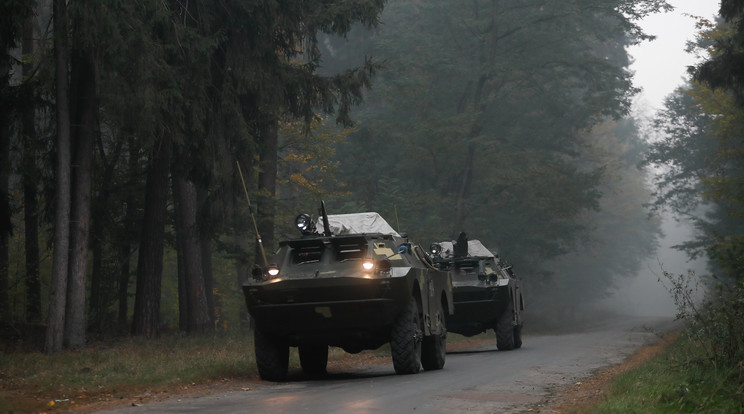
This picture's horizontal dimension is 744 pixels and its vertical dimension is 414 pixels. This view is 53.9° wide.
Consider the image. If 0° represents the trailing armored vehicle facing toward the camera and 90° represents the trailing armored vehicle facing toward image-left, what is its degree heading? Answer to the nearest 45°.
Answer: approximately 0°

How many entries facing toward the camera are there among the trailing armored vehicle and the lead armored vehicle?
2

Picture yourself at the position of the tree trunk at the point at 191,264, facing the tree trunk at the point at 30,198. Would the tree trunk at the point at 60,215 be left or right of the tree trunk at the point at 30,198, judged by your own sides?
left

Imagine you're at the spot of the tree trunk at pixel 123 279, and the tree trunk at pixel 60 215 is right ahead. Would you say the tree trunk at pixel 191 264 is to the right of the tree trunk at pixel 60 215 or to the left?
left

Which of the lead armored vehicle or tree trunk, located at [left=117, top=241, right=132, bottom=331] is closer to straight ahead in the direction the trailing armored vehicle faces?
the lead armored vehicle

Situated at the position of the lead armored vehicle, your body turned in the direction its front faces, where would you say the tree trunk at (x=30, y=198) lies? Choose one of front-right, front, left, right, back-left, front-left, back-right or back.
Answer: back-right

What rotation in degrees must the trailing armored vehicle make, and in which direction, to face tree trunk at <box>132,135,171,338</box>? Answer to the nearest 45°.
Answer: approximately 90° to its right

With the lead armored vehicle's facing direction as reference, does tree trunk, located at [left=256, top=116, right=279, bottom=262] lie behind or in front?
behind

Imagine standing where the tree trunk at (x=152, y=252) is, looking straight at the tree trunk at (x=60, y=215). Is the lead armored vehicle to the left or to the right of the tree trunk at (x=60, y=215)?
left

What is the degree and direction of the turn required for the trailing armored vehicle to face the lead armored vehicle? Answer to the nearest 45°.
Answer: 0° — it already faces it

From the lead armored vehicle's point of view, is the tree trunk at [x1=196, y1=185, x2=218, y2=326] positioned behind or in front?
behind
